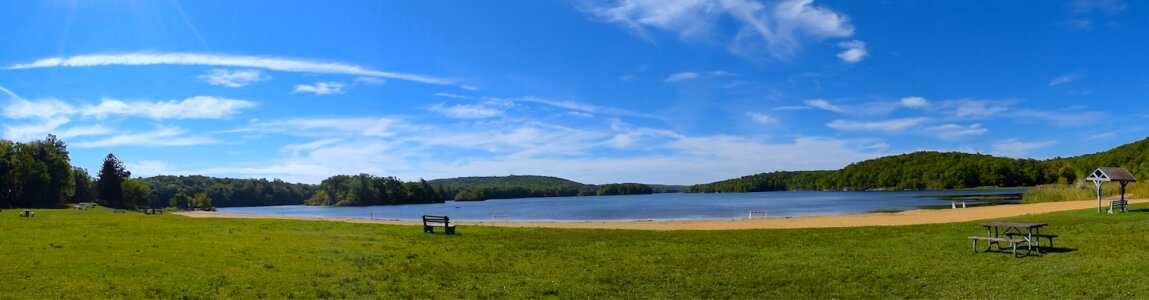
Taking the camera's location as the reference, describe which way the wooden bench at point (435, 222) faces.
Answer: facing away from the viewer and to the right of the viewer

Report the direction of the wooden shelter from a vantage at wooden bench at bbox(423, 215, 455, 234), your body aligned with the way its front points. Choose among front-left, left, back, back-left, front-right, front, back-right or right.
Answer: front-right
